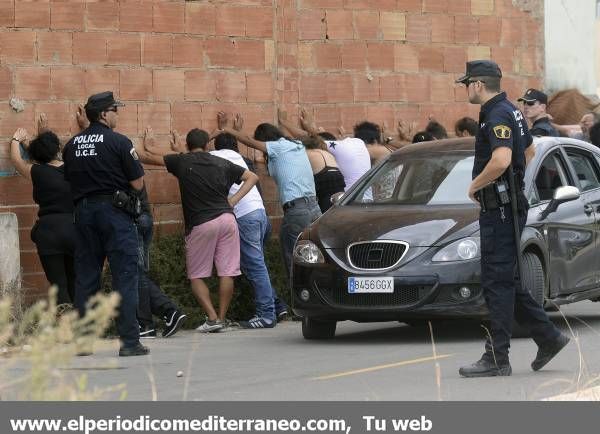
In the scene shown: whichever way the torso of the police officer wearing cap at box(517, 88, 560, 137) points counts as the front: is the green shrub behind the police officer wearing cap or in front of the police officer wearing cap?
in front

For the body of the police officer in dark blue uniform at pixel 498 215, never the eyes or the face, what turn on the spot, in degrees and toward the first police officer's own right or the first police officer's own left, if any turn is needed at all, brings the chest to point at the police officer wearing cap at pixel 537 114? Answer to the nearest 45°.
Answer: approximately 90° to the first police officer's own right

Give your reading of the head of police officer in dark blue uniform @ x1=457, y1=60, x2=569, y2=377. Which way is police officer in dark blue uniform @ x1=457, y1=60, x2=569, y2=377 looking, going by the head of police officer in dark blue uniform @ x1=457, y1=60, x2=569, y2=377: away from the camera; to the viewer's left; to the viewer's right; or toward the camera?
to the viewer's left

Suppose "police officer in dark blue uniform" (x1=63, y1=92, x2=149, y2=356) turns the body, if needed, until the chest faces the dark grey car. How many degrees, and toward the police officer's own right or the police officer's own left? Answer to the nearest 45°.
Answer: approximately 45° to the police officer's own right

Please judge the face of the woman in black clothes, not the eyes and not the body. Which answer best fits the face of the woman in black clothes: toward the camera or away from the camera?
away from the camera

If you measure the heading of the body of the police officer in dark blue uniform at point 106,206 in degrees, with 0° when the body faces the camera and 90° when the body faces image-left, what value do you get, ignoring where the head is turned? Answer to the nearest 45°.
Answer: approximately 225°

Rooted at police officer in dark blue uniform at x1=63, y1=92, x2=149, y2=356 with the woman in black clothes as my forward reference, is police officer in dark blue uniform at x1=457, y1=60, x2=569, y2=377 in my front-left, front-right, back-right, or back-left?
back-right

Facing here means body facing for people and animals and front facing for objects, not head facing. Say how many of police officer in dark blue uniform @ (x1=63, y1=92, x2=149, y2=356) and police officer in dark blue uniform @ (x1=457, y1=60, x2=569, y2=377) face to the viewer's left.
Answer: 1

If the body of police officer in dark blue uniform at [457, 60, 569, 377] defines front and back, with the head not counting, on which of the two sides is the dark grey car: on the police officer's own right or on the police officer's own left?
on the police officer's own right

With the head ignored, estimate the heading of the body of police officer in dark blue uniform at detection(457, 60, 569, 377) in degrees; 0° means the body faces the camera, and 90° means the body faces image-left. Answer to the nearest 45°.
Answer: approximately 90°

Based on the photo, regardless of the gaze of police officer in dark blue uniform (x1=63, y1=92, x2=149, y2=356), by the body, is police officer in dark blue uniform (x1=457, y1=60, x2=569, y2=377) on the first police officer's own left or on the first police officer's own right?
on the first police officer's own right
